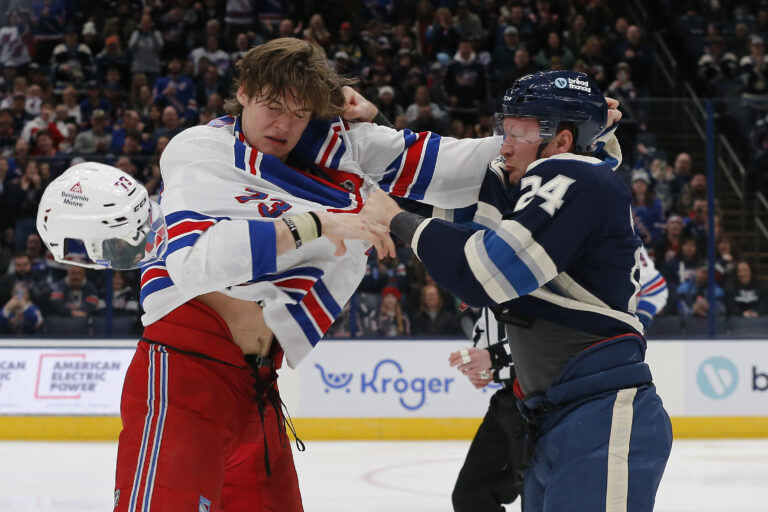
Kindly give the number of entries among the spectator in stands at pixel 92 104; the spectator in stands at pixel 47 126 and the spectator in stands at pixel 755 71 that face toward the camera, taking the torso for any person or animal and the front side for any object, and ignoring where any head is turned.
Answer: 3

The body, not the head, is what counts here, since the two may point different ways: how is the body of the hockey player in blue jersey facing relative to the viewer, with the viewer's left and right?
facing to the left of the viewer

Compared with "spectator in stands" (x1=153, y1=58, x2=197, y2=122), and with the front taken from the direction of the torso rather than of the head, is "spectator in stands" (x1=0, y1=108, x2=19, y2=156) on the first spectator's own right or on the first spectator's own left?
on the first spectator's own right

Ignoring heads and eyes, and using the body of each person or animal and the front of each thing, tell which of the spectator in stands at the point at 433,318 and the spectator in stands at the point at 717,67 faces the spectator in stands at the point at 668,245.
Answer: the spectator in stands at the point at 717,67

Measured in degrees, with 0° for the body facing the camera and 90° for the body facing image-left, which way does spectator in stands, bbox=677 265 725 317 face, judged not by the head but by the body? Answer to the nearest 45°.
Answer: approximately 0°

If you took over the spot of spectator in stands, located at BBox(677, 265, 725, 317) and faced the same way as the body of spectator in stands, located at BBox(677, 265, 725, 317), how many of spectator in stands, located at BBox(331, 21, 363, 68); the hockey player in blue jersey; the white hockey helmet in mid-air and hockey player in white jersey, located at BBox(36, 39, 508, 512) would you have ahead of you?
3

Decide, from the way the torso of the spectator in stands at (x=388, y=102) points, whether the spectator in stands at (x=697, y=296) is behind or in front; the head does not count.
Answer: in front

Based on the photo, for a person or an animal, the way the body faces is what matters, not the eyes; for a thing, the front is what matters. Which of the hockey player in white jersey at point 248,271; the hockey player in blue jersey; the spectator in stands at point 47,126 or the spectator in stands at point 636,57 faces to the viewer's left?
the hockey player in blue jersey

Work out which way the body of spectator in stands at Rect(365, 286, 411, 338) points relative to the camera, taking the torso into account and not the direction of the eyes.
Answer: toward the camera

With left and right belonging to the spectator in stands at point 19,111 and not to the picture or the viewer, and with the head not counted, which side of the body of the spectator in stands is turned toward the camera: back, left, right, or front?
front

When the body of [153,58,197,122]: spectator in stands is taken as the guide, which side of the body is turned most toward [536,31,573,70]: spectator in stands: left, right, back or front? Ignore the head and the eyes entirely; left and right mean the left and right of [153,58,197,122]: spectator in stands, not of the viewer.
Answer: left

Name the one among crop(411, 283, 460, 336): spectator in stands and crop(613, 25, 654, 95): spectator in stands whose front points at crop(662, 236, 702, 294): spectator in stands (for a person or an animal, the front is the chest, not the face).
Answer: crop(613, 25, 654, 95): spectator in stands

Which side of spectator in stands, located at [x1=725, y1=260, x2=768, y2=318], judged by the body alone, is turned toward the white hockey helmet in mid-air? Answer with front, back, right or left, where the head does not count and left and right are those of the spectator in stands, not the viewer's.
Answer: front
